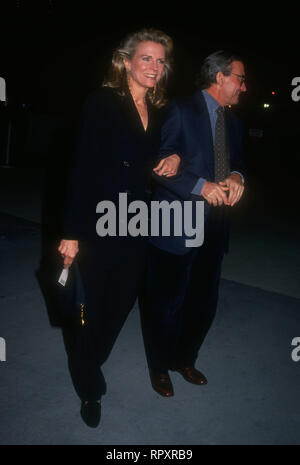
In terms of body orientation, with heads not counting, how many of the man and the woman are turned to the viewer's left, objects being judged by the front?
0

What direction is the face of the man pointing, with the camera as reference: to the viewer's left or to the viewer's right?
to the viewer's right

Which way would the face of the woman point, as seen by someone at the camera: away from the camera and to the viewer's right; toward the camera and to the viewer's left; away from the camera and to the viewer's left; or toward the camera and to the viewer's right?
toward the camera and to the viewer's right

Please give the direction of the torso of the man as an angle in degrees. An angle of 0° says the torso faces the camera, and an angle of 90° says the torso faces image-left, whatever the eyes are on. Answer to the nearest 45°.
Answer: approximately 315°

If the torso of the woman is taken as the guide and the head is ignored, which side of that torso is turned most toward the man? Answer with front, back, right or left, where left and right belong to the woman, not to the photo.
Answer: left

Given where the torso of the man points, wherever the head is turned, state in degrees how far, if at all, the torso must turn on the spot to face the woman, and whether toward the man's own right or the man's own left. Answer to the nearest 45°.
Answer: approximately 90° to the man's own right

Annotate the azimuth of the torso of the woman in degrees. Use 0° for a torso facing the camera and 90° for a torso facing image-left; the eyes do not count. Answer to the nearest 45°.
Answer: approximately 315°
